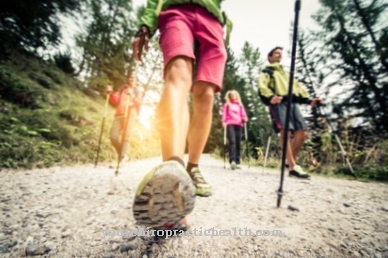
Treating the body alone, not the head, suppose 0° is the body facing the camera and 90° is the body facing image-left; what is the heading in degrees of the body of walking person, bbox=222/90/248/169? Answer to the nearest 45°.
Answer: approximately 0°

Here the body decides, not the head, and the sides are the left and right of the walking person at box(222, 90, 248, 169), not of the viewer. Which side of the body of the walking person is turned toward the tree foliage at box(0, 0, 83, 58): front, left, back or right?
right
